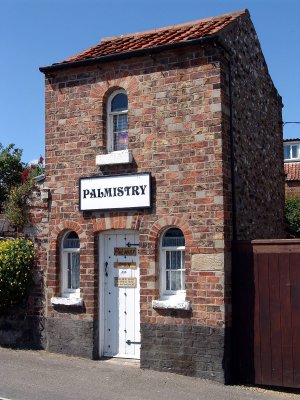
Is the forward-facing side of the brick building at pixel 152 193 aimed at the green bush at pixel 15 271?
no

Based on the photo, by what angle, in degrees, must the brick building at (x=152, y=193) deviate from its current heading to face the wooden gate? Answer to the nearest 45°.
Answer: approximately 90° to its left

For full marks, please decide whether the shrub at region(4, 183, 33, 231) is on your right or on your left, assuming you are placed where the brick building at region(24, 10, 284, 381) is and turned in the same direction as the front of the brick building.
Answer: on your right

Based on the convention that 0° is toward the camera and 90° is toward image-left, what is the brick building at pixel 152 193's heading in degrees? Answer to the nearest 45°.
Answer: approximately 45°

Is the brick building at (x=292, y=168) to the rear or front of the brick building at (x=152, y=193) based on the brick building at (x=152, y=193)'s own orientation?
to the rear
